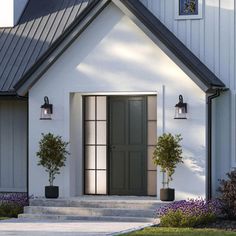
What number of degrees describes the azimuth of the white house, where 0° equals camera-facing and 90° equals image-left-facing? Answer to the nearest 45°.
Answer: approximately 0°

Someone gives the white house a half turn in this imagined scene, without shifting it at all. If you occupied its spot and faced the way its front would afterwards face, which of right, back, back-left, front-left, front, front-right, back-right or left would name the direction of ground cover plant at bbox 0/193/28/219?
left

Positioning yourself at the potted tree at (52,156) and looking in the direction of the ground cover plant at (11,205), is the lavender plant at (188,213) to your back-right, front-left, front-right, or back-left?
back-left

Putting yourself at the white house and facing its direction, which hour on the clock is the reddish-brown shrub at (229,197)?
The reddish-brown shrub is roughly at 10 o'clock from the white house.
